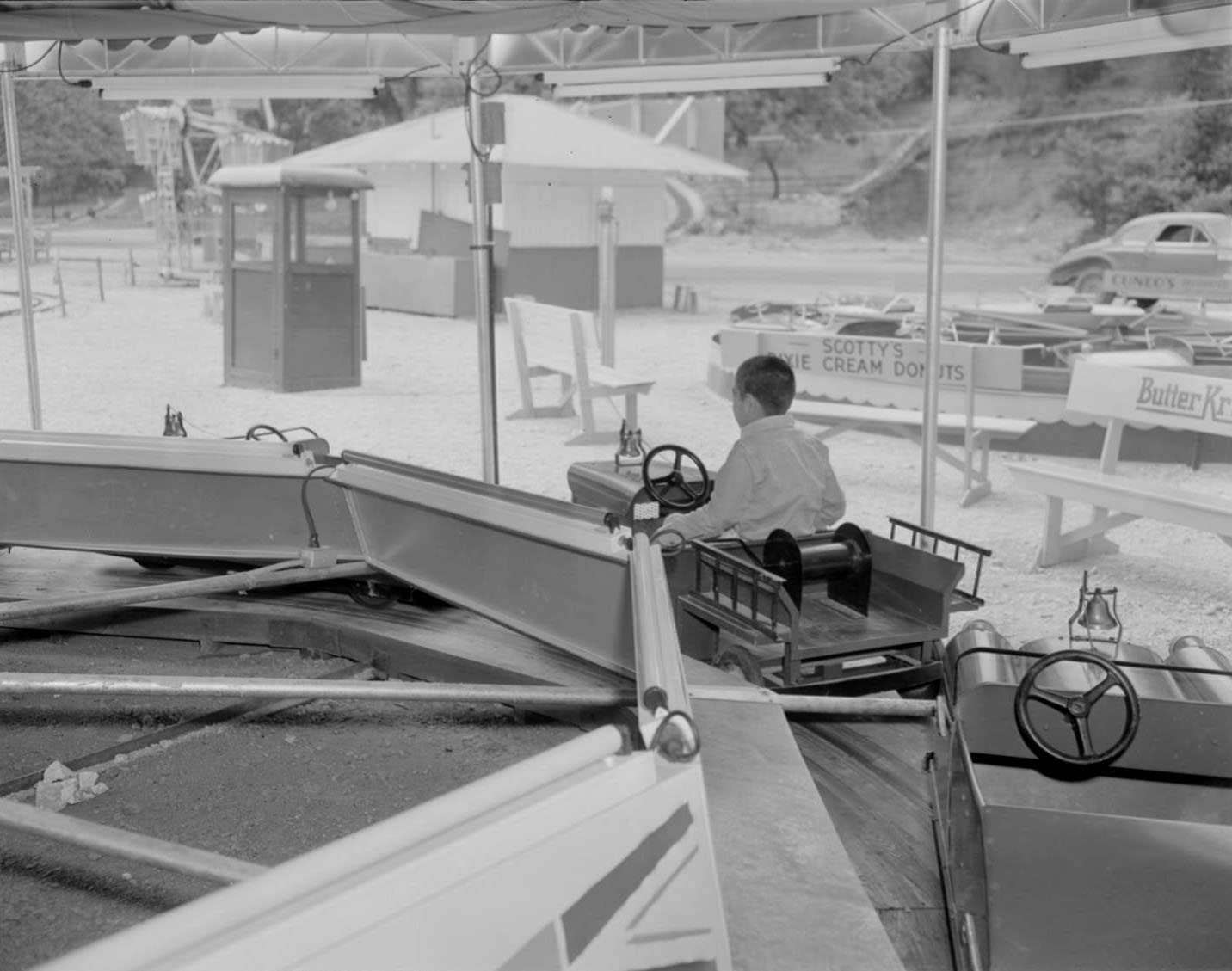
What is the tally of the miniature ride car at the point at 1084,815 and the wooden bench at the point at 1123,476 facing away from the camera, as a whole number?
1

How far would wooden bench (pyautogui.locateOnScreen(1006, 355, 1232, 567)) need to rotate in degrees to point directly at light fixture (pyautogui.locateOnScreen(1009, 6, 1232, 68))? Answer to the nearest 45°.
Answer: approximately 45° to its left

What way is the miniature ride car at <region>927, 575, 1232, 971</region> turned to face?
away from the camera

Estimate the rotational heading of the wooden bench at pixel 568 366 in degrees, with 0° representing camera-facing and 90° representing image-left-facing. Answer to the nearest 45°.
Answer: approximately 225°

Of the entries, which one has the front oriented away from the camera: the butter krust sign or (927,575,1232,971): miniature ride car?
the miniature ride car

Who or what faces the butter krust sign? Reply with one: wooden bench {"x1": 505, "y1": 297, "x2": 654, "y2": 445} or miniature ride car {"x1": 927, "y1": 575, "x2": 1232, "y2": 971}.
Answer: the miniature ride car

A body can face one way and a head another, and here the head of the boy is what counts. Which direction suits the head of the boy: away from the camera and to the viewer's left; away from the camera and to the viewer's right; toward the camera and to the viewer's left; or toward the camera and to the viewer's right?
away from the camera and to the viewer's left

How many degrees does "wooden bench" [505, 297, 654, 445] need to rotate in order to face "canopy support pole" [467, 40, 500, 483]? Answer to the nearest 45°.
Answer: approximately 135° to its right

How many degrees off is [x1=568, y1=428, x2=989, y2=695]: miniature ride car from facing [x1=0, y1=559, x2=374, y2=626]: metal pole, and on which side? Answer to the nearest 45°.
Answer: approximately 45° to its left
